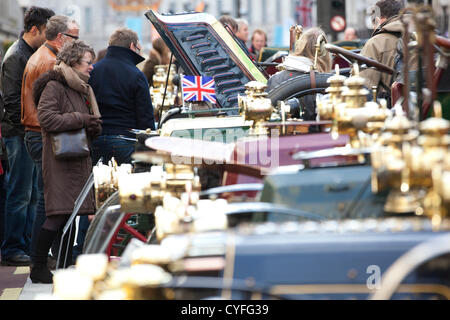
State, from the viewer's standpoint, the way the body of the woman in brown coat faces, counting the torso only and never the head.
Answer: to the viewer's right

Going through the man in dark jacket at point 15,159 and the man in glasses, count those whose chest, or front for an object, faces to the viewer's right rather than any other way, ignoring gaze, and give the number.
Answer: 2

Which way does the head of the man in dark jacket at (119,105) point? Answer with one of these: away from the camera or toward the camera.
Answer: away from the camera

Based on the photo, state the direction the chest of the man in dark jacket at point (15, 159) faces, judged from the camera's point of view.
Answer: to the viewer's right

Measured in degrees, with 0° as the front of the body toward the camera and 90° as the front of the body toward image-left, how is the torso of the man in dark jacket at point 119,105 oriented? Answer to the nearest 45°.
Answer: approximately 225°

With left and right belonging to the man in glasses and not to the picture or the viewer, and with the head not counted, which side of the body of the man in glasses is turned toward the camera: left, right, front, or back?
right

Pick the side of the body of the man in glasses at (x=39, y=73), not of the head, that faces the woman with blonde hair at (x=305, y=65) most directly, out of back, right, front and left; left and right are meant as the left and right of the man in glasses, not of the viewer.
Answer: front

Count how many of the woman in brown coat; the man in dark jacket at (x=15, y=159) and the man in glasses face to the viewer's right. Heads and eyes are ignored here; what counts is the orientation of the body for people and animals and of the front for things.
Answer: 3

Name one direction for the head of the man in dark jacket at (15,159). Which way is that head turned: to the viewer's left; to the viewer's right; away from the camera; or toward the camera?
to the viewer's right

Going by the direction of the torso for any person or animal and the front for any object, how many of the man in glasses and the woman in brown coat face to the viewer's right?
2

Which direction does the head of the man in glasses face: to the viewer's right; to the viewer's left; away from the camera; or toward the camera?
to the viewer's right
